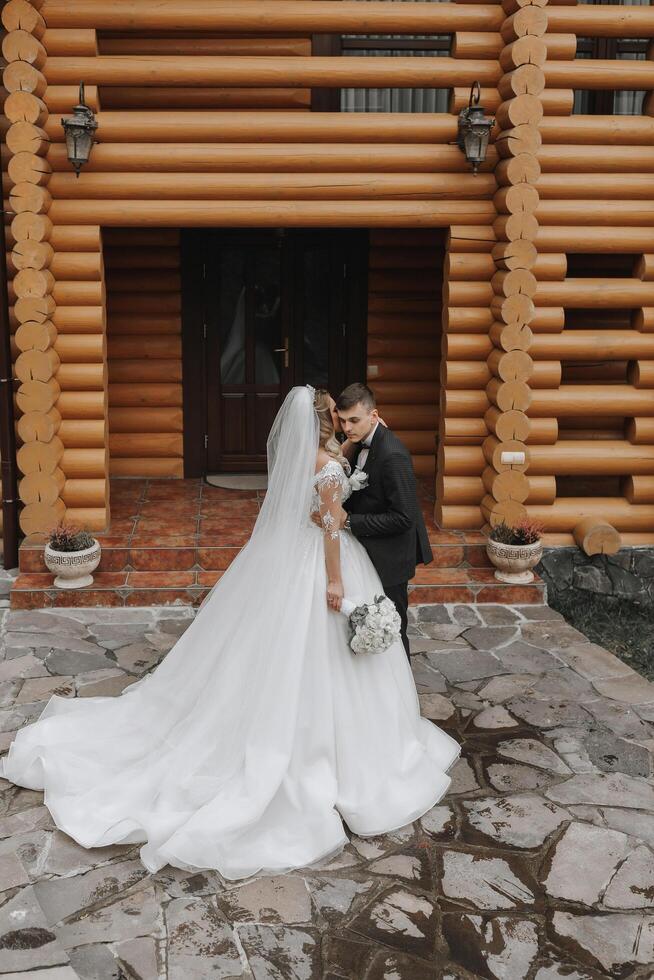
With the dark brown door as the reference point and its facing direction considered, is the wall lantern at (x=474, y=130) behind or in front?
in front

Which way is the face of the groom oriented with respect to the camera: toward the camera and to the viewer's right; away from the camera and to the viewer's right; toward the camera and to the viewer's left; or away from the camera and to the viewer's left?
toward the camera and to the viewer's left

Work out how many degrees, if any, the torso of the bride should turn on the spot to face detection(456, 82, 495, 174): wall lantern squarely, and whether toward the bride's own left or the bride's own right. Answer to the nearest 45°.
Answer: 0° — they already face it

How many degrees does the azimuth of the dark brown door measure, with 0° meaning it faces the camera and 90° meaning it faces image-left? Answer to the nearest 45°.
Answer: approximately 0°

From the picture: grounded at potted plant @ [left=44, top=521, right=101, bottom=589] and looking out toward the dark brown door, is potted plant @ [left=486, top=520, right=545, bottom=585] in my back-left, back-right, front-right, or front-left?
front-right

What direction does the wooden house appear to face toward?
toward the camera

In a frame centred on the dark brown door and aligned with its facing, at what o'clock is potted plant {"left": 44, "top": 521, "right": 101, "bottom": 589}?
The potted plant is roughly at 1 o'clock from the dark brown door.

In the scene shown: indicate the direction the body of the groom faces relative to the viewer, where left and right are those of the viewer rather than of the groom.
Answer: facing the viewer and to the left of the viewer

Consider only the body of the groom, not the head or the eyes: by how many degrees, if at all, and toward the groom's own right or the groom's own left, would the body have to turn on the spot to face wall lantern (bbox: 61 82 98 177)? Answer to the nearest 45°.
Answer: approximately 90° to the groom's own right

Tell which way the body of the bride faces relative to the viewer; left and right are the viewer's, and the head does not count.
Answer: facing away from the viewer and to the right of the viewer

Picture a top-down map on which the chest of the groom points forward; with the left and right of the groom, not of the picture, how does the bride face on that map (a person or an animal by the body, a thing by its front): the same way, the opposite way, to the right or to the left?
the opposite way

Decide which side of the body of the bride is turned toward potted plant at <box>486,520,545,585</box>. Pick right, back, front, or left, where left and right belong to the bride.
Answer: front

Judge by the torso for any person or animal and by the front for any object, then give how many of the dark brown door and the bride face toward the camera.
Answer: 1

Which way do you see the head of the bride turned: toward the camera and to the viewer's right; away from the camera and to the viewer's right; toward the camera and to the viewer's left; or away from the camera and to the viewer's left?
away from the camera and to the viewer's right
